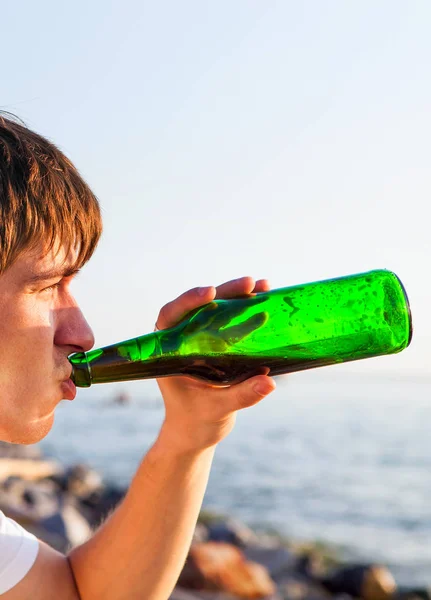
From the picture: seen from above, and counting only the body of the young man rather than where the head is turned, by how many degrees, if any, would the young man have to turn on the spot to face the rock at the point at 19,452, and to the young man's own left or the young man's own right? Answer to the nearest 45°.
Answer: approximately 90° to the young man's own left

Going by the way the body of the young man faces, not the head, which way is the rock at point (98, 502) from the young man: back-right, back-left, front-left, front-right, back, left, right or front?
left

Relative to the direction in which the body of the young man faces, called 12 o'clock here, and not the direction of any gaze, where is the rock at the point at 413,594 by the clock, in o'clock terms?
The rock is roughly at 10 o'clock from the young man.

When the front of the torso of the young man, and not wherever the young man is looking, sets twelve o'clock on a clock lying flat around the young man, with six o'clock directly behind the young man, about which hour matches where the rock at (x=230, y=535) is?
The rock is roughly at 9 o'clock from the young man.

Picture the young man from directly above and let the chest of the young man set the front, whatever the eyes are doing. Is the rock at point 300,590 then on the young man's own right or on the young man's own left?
on the young man's own left

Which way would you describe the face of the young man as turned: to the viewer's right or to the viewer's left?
to the viewer's right

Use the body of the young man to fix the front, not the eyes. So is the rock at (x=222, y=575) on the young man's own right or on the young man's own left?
on the young man's own left

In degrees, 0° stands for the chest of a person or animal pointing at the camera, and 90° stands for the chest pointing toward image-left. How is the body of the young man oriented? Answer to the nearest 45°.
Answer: approximately 270°

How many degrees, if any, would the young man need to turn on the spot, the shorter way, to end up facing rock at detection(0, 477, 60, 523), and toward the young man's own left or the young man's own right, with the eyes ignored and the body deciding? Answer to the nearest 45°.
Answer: approximately 90° to the young man's own left
